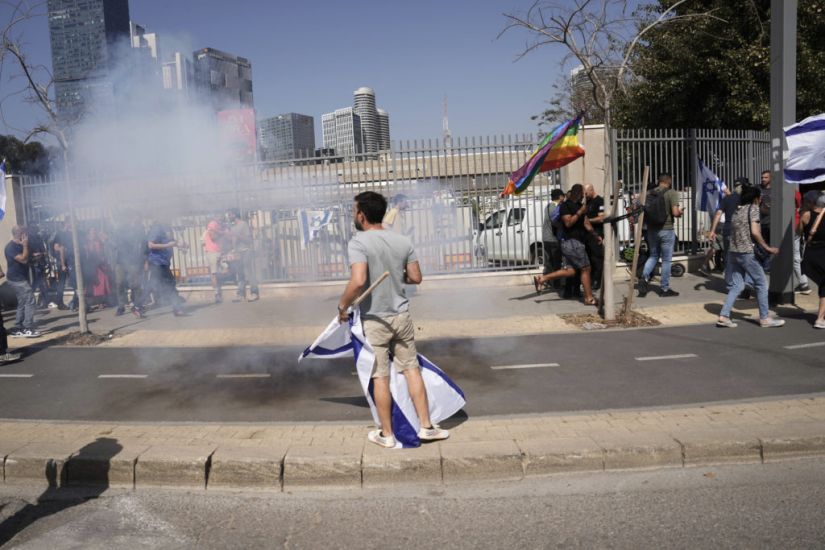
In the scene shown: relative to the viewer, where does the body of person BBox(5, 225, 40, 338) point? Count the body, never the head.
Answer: to the viewer's right

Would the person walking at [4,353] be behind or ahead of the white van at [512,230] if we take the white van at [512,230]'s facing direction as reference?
ahead

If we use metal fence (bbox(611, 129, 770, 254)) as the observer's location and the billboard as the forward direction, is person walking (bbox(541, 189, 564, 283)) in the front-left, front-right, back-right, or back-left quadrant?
front-left

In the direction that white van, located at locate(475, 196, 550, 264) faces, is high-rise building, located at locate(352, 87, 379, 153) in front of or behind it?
in front

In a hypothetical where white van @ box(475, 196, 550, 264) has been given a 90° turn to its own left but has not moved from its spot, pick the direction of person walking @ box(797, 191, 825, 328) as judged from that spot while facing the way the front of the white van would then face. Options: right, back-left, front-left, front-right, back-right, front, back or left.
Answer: front-left

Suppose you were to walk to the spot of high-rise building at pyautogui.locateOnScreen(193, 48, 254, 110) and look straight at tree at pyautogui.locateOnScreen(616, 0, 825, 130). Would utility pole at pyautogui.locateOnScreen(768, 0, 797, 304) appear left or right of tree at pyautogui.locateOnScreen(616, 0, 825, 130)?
right

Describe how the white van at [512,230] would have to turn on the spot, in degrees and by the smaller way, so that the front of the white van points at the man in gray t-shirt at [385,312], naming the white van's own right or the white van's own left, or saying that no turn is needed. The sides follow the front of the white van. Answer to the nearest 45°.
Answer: approximately 90° to the white van's own left
